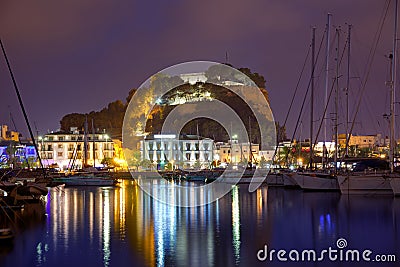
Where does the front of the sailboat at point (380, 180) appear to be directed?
to the viewer's left
